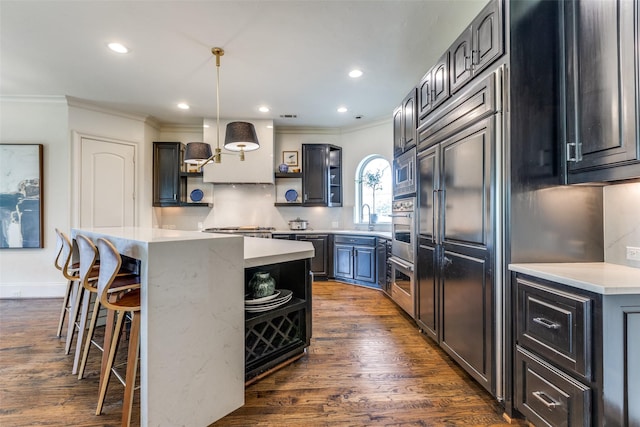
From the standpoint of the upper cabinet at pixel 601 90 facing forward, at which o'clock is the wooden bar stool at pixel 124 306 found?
The wooden bar stool is roughly at 12 o'clock from the upper cabinet.

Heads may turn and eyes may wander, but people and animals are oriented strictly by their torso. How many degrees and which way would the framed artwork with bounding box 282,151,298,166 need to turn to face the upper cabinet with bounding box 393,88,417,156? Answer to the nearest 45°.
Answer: approximately 45° to its left

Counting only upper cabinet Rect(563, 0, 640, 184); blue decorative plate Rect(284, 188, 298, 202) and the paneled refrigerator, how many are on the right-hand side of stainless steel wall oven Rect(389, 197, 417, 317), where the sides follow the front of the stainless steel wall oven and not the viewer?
1

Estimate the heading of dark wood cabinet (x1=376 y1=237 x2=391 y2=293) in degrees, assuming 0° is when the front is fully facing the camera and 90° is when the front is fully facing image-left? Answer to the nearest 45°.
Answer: approximately 45°

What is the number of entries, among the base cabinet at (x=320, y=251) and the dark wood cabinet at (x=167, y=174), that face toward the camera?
2

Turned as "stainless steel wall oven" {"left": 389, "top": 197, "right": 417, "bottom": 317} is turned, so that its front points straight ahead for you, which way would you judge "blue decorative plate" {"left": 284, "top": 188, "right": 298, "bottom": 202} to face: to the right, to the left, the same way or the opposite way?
to the left

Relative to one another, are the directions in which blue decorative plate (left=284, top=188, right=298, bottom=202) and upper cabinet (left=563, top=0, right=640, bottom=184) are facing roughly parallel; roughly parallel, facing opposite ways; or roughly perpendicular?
roughly perpendicular

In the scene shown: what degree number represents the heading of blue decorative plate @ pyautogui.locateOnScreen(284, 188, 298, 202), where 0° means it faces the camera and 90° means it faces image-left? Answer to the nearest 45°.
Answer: approximately 0°

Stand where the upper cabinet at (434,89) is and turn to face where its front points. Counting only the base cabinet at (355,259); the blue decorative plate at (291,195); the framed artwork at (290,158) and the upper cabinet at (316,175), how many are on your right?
4
